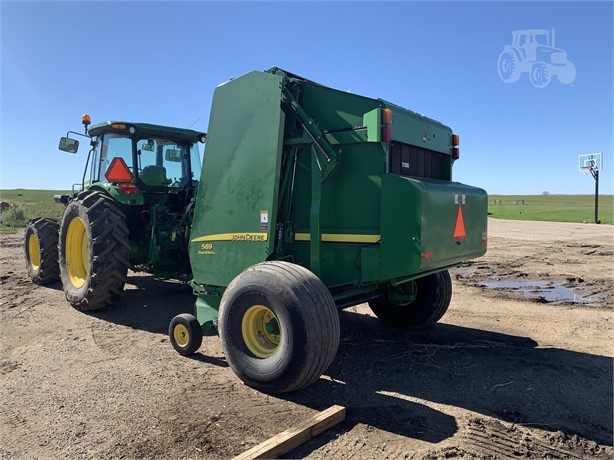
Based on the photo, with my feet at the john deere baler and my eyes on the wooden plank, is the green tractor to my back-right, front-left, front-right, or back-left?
back-right

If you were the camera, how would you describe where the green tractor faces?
facing away from the viewer and to the left of the viewer

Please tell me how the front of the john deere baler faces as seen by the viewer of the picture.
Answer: facing away from the viewer and to the left of the viewer

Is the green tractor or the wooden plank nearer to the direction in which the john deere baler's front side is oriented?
the green tractor

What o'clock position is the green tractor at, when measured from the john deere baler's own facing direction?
The green tractor is roughly at 12 o'clock from the john deere baler.

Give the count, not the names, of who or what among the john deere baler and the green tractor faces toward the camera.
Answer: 0

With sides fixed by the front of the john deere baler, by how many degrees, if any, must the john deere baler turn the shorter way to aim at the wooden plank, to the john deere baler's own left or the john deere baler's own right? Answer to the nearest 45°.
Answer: approximately 135° to the john deere baler's own left

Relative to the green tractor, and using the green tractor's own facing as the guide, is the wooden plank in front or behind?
behind
